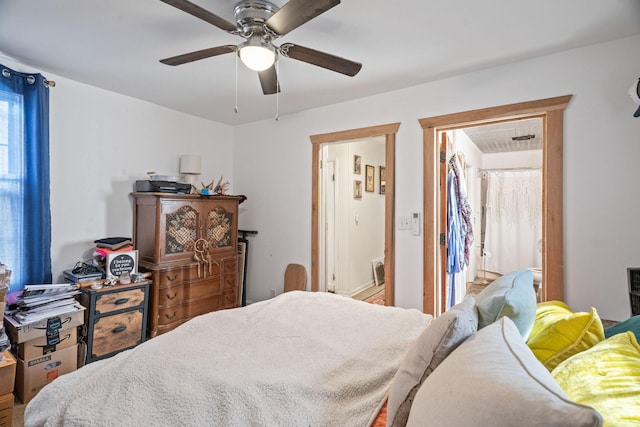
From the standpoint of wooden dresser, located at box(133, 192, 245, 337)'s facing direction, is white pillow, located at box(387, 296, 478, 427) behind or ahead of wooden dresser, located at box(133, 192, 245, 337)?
ahead

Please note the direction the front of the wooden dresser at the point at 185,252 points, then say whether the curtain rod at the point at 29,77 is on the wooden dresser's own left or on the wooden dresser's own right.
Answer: on the wooden dresser's own right

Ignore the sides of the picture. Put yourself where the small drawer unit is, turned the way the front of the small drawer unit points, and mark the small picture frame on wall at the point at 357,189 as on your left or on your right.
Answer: on your left

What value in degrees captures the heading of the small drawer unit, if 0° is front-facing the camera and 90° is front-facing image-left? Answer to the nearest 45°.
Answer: approximately 315°

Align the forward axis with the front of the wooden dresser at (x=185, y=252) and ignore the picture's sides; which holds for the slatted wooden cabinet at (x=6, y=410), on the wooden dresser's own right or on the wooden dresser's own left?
on the wooden dresser's own right

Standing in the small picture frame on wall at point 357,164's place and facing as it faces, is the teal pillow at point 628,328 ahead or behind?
ahead

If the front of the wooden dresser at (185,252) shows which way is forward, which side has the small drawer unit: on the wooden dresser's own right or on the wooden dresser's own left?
on the wooden dresser's own right

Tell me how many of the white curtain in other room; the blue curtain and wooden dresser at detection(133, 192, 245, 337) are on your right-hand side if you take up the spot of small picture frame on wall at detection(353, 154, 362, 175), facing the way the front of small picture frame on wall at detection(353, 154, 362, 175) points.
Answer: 2
